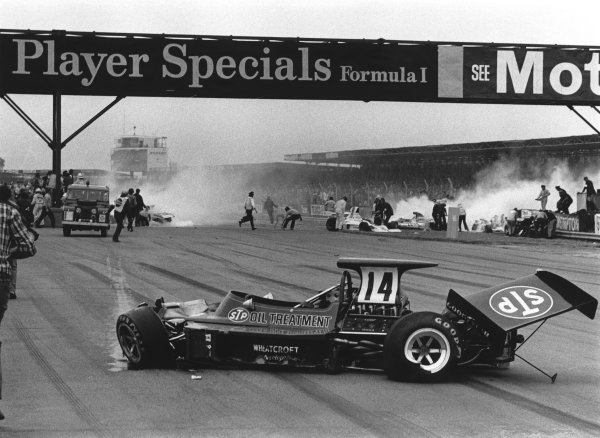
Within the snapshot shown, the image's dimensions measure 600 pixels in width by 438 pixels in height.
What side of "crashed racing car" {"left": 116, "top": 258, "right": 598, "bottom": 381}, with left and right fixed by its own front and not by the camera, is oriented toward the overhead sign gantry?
right

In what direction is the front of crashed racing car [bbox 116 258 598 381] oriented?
to the viewer's left

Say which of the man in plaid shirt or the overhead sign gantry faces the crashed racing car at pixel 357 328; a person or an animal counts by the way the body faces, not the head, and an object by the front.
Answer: the overhead sign gantry

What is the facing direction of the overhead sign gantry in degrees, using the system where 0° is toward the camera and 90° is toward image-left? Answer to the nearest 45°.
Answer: approximately 0°

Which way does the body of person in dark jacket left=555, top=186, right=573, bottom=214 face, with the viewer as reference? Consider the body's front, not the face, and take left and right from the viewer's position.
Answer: facing to the left of the viewer

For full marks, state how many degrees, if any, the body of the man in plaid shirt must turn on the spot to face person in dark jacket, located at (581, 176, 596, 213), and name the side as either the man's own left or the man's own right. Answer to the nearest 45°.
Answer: approximately 45° to the man's own right

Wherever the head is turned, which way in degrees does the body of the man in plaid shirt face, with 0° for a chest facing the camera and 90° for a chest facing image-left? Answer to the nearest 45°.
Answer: approximately 180°

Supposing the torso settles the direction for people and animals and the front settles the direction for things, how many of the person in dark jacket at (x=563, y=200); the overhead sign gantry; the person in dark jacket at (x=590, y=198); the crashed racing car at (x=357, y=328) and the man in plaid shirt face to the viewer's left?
3

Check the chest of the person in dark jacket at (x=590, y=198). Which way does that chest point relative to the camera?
to the viewer's left
